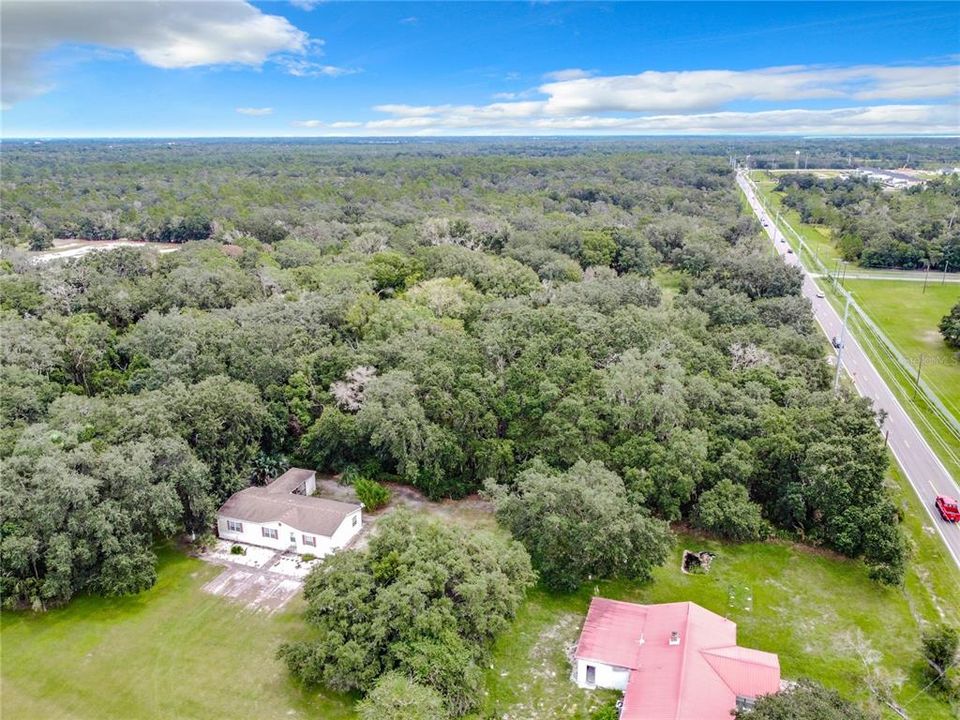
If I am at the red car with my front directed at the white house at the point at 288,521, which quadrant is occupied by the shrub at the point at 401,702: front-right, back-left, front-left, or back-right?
front-left

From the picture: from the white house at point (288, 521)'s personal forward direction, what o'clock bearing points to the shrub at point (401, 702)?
The shrub is roughly at 10 o'clock from the white house.

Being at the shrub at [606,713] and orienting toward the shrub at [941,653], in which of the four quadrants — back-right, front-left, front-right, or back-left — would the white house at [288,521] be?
back-left

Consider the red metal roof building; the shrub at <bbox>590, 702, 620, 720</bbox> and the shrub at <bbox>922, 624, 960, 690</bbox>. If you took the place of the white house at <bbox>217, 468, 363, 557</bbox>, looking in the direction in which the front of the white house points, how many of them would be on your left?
3

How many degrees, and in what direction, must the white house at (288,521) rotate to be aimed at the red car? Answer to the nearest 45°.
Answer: approximately 135° to its left

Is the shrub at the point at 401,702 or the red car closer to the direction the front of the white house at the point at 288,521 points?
the shrub

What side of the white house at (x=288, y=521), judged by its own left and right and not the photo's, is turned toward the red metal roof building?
left

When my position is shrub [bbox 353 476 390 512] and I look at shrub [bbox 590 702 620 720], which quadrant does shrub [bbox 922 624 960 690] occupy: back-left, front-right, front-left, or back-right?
front-left

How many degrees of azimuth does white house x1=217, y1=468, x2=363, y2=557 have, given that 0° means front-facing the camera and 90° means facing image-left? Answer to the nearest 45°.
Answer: approximately 45°

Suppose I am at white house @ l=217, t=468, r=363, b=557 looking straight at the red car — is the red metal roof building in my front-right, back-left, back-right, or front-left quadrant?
front-right

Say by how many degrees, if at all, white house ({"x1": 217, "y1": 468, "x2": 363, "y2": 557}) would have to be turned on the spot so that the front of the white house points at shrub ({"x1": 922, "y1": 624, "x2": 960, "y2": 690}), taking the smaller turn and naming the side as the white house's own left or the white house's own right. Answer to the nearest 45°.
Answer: approximately 90° to the white house's own left

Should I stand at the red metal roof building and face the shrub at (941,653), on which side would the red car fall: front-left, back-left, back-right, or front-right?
front-left

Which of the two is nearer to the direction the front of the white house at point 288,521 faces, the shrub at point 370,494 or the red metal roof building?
the red metal roof building

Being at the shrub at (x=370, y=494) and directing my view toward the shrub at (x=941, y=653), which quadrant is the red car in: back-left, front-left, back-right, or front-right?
front-left
